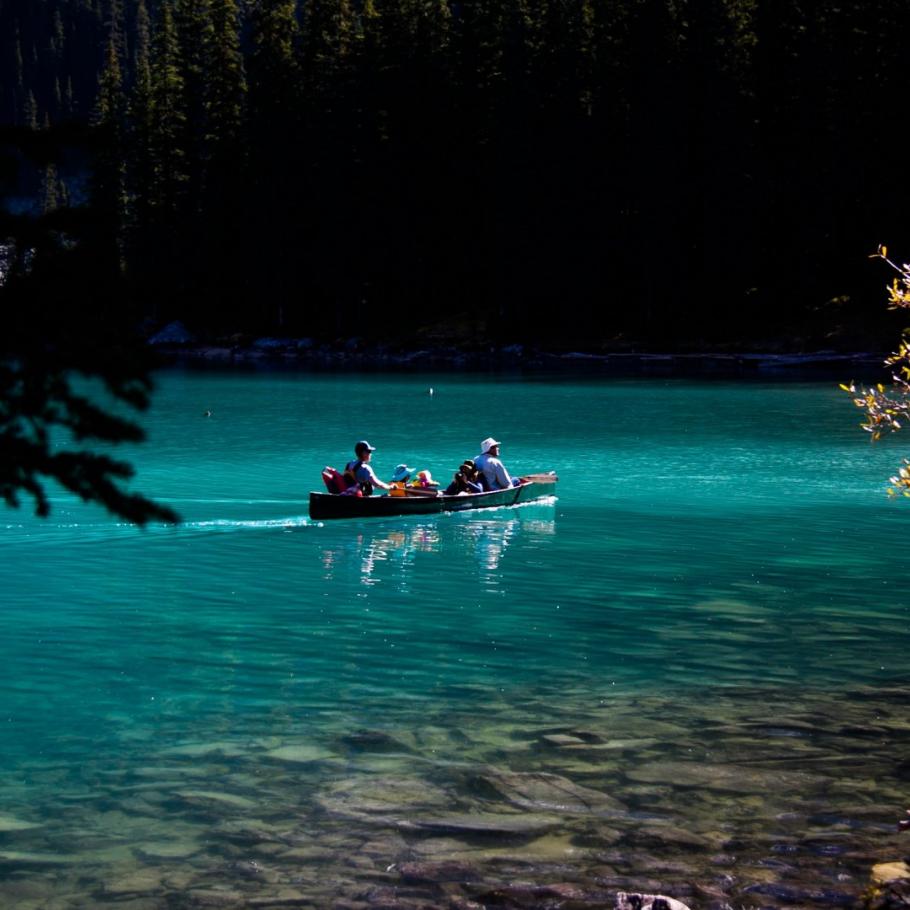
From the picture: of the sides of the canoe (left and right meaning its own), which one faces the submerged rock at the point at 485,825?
right

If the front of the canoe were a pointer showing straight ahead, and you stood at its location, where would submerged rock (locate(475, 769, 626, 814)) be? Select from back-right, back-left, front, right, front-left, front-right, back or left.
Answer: right

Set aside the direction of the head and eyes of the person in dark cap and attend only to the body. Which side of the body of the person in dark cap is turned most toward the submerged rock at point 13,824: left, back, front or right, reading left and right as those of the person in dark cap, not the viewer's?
right

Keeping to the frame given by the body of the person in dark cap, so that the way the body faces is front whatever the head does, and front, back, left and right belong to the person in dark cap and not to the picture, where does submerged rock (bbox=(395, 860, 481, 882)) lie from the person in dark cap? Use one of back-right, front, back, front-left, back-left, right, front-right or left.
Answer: right

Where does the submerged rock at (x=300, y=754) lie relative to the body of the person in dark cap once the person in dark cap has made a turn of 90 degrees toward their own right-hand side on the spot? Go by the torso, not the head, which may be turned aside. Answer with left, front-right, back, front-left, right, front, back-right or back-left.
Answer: front

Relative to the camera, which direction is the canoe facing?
to the viewer's right

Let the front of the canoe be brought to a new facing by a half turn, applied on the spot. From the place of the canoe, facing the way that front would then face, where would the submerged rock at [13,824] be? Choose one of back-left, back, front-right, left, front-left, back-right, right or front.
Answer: left

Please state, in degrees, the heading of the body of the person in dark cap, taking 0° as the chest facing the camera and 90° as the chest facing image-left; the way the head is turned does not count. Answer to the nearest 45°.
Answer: approximately 270°

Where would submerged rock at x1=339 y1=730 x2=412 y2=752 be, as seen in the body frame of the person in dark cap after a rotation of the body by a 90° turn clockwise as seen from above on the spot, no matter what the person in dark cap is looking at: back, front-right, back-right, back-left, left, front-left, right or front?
front

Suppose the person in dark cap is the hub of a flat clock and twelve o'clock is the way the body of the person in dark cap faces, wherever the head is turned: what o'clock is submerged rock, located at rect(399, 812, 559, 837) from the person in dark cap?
The submerged rock is roughly at 3 o'clock from the person in dark cap.

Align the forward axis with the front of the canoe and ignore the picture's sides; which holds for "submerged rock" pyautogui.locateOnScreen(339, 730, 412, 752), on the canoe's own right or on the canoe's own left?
on the canoe's own right

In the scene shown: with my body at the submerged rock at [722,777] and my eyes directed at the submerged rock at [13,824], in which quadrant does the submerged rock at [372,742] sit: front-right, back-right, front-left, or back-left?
front-right

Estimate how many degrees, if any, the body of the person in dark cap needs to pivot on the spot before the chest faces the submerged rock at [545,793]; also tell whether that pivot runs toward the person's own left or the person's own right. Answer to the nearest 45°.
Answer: approximately 90° to the person's own right

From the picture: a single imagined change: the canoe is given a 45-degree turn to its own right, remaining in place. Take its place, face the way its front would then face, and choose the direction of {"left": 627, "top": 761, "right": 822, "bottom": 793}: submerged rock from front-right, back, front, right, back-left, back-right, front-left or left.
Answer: front-right

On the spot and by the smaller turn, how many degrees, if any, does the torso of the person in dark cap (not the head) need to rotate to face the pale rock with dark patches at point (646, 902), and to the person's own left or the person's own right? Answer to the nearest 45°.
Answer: approximately 90° to the person's own right
